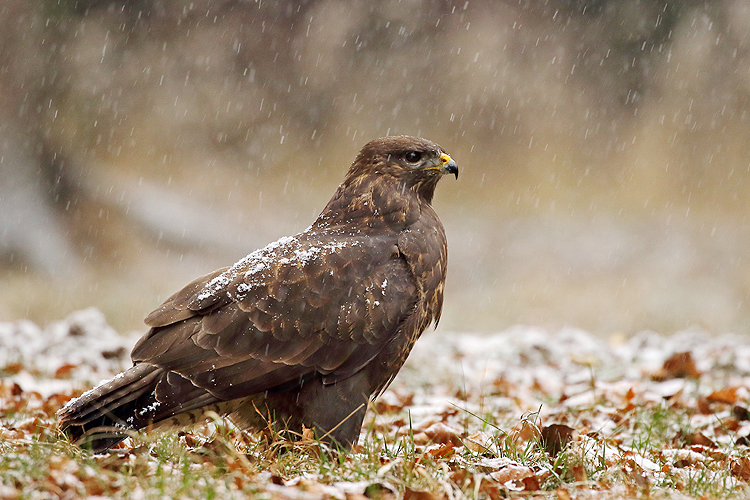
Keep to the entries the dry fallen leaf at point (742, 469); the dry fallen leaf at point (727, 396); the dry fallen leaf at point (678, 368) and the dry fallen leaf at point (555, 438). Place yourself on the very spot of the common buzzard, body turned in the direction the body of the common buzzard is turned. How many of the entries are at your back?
0

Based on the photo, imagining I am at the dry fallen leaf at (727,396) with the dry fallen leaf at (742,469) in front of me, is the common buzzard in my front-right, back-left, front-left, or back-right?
front-right

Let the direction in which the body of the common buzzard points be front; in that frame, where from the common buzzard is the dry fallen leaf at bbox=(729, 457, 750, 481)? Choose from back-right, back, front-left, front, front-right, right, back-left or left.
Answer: front

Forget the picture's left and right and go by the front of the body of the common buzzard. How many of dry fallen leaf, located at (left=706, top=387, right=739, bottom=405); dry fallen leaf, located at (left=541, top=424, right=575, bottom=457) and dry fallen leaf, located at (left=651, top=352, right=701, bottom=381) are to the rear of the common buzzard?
0

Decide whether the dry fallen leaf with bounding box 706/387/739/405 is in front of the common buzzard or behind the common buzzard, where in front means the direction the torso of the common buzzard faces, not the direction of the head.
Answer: in front

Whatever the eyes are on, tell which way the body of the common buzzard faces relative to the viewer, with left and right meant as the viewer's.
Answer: facing to the right of the viewer

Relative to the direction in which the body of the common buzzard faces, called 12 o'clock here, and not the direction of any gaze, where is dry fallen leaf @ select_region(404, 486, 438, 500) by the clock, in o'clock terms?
The dry fallen leaf is roughly at 2 o'clock from the common buzzard.

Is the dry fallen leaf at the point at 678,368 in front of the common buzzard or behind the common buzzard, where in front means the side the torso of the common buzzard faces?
in front

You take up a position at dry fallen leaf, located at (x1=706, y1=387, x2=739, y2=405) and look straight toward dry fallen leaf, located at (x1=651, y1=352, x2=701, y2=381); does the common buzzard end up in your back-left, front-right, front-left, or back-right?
back-left
